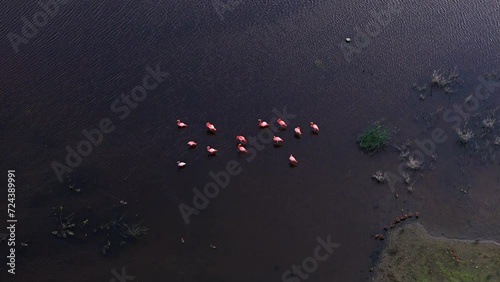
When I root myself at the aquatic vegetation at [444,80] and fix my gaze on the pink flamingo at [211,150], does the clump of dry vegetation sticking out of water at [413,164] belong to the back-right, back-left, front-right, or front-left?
front-left

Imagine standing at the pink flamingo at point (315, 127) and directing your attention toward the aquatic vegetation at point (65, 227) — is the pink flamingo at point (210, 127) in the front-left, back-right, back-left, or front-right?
front-right

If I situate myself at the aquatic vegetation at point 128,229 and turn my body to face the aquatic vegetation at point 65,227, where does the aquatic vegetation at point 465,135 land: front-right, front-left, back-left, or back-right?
back-right

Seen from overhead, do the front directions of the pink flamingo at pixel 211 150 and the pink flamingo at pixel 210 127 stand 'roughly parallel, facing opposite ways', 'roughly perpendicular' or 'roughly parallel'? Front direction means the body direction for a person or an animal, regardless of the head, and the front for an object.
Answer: roughly parallel
